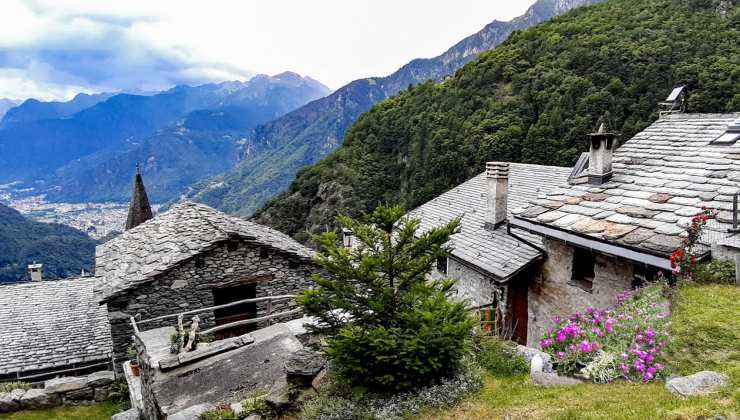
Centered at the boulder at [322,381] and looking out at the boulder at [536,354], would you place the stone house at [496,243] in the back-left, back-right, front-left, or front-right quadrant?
front-left

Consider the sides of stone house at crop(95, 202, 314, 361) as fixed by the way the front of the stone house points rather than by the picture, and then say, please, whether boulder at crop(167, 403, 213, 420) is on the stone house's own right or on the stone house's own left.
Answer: on the stone house's own right

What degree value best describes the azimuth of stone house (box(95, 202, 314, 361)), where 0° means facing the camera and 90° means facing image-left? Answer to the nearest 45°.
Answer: approximately 315°

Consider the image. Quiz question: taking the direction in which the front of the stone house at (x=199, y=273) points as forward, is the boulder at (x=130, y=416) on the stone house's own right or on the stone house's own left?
on the stone house's own right
